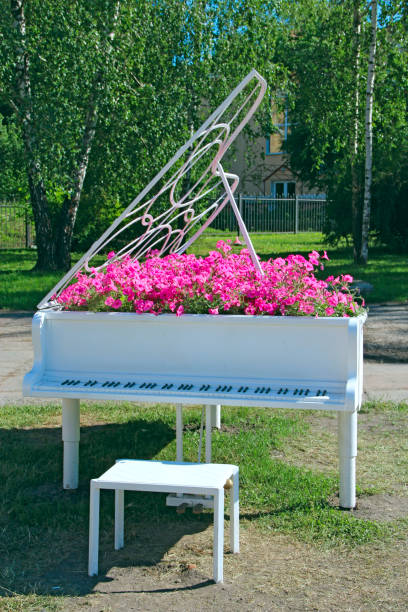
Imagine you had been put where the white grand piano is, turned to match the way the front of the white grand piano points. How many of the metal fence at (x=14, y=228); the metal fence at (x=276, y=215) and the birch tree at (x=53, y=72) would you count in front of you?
0

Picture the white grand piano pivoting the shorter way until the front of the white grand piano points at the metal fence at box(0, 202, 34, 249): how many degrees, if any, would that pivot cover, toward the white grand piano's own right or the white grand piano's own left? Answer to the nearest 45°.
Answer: approximately 180°

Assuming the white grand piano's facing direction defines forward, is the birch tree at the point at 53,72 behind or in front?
behind

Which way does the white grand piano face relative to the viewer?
toward the camera

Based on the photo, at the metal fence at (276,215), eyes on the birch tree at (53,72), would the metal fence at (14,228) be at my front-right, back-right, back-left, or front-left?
front-right

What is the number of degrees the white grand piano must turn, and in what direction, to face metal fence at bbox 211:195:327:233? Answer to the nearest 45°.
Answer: approximately 180°

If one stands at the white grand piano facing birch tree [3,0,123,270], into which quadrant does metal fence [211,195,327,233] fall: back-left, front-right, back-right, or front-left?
front-right

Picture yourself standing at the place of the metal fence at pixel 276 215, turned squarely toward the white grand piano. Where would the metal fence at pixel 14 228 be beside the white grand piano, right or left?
right
